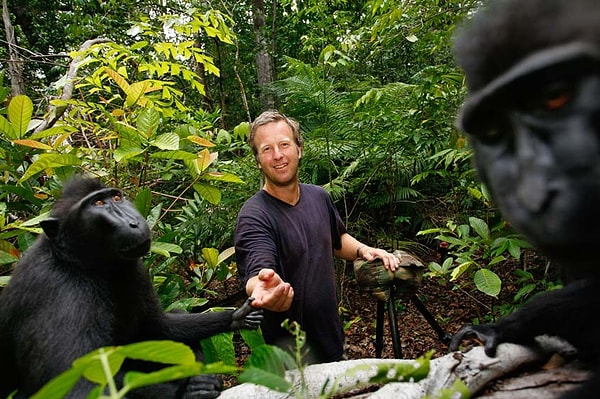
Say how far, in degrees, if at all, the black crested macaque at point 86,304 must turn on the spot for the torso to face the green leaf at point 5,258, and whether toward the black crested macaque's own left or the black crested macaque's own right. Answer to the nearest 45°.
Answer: approximately 180°

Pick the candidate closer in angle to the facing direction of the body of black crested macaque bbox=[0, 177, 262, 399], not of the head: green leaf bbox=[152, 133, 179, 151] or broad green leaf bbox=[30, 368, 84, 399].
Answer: the broad green leaf

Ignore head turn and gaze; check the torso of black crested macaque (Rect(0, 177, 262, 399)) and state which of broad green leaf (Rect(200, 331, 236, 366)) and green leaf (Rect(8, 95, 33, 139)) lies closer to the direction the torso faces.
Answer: the broad green leaf

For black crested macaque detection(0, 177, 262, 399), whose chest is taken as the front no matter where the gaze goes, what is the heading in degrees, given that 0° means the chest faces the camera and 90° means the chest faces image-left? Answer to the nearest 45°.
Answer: approximately 315°

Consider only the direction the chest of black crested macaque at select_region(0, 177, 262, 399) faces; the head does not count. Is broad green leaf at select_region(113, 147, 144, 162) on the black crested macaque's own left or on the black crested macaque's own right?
on the black crested macaque's own left

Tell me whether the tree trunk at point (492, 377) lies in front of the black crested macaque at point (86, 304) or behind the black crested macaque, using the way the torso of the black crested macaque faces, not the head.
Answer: in front

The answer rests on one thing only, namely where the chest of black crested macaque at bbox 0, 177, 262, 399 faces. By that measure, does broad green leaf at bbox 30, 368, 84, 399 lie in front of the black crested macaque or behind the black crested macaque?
in front

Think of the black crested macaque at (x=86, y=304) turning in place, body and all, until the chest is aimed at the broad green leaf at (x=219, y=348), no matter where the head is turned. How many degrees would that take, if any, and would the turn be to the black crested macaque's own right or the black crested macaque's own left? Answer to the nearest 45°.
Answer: approximately 45° to the black crested macaque's own left

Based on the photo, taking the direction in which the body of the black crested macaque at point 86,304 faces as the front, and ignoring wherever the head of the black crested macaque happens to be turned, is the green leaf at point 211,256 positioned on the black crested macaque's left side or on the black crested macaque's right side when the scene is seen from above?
on the black crested macaque's left side

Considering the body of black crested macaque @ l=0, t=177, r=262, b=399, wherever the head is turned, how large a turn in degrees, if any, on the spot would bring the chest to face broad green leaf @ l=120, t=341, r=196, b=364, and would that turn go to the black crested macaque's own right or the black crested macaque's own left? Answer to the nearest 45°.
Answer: approximately 45° to the black crested macaque's own right

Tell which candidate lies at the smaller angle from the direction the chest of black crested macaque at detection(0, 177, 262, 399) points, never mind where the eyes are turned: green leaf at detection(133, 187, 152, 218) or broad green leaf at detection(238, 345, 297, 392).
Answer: the broad green leaf
